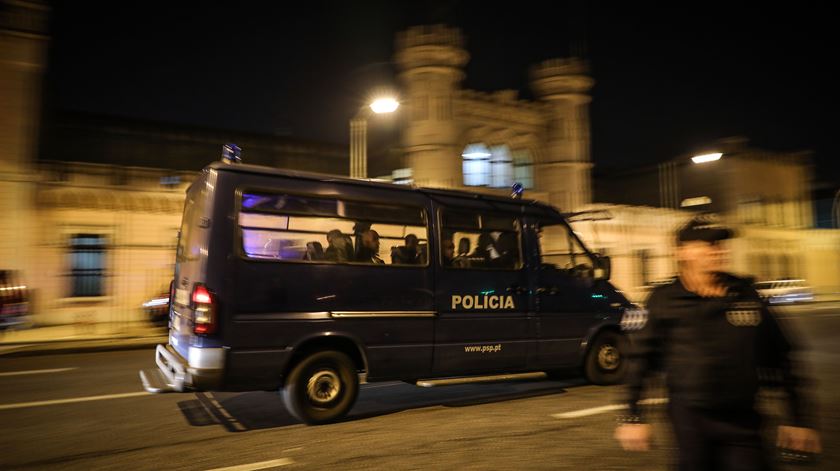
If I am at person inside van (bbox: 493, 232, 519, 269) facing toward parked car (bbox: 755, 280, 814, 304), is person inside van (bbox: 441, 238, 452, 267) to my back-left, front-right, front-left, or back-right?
back-left

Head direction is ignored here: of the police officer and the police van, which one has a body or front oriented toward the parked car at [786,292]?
the police van

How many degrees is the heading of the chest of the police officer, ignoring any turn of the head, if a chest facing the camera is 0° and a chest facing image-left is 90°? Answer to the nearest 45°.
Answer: approximately 0°

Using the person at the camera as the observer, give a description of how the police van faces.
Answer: facing away from the viewer and to the right of the viewer

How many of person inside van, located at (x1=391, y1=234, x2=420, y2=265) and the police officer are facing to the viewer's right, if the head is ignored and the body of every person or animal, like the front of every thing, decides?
1

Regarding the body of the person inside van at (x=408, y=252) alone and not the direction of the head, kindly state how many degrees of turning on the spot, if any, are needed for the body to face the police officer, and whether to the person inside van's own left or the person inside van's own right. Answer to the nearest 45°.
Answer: approximately 90° to the person inside van's own right

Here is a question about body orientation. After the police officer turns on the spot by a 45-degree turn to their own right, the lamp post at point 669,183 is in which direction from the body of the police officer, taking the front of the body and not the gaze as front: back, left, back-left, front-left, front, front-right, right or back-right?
back-right

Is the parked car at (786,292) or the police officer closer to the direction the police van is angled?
the parked car

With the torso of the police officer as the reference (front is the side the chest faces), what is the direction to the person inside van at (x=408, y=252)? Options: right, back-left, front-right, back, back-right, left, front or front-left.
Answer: back-right

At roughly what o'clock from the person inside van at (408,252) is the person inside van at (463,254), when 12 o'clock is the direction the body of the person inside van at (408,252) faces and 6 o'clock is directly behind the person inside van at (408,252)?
the person inside van at (463,254) is roughly at 11 o'clock from the person inside van at (408,252).

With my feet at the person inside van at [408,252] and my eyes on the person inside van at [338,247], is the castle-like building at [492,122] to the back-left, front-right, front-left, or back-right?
back-right

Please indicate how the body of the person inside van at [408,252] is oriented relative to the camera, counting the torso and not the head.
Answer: to the viewer's right

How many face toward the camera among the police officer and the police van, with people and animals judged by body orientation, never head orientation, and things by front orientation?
1

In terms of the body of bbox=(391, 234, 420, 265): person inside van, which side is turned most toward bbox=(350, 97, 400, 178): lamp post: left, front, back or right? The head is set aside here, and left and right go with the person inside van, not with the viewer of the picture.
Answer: left
